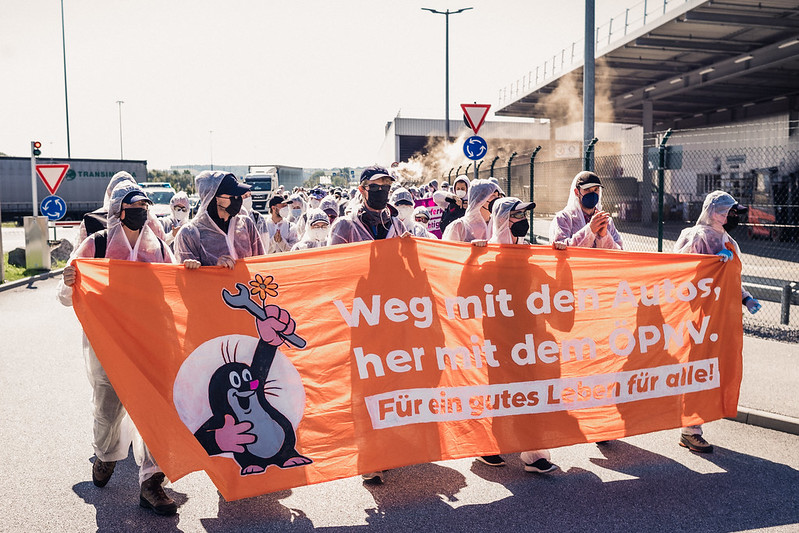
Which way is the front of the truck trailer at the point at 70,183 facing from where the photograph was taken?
facing to the right of the viewer

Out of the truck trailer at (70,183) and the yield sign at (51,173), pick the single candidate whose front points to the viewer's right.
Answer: the truck trailer

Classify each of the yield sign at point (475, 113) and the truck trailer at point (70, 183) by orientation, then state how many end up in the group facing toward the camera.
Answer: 1

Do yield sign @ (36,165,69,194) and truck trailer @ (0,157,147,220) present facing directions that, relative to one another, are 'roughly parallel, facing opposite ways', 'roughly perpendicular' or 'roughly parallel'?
roughly perpendicular

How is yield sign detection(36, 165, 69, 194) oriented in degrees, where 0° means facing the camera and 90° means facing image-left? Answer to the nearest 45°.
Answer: approximately 0°

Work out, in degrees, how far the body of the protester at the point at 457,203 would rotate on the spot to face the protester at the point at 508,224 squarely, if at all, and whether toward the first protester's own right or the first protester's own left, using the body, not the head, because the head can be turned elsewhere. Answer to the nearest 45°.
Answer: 0° — they already face them

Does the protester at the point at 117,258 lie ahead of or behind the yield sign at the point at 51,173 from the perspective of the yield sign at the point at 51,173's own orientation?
ahead

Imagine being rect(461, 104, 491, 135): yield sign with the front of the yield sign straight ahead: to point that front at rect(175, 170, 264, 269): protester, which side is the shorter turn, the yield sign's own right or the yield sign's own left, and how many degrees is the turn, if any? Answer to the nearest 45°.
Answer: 0° — it already faces them

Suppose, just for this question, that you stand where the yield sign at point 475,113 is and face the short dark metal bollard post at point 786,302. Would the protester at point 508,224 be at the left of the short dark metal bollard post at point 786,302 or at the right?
right
